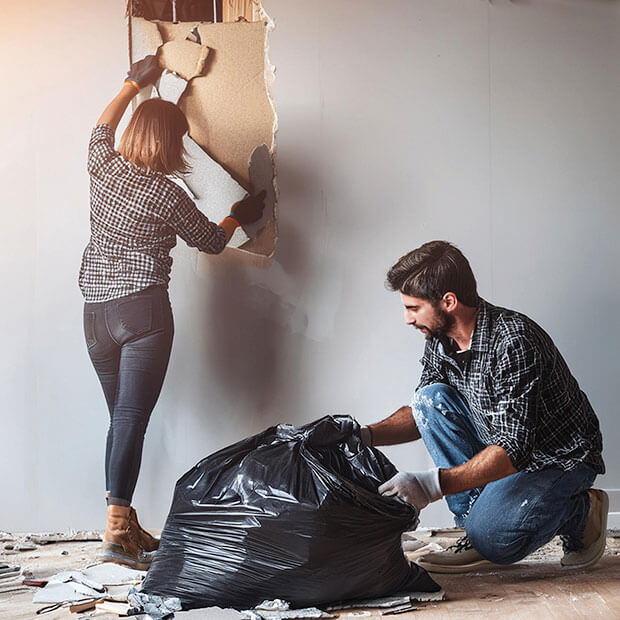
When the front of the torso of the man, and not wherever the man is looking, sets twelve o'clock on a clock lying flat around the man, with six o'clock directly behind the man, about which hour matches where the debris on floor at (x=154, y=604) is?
The debris on floor is roughly at 11 o'clock from the man.

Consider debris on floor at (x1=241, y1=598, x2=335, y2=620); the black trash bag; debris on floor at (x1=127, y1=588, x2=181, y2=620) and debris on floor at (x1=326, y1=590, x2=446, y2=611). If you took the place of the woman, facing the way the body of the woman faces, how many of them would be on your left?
0

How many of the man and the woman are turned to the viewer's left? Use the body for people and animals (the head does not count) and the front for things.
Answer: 1

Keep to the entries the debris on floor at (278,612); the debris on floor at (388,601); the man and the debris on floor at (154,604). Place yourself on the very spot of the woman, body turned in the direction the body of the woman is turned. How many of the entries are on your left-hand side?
0

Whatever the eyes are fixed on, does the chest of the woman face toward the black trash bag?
no

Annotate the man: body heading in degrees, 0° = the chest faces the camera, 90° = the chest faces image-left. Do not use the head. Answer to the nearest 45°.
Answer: approximately 90°

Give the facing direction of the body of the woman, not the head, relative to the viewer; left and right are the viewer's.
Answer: facing away from the viewer and to the right of the viewer

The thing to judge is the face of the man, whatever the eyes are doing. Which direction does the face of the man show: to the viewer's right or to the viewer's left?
to the viewer's left

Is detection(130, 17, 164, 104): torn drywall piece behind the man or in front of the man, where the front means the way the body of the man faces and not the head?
in front

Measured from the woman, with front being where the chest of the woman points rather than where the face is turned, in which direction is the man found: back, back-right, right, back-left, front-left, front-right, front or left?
right

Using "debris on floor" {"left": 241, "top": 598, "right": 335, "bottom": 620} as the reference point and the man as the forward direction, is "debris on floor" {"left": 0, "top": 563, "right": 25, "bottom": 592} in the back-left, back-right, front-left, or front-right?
back-left
